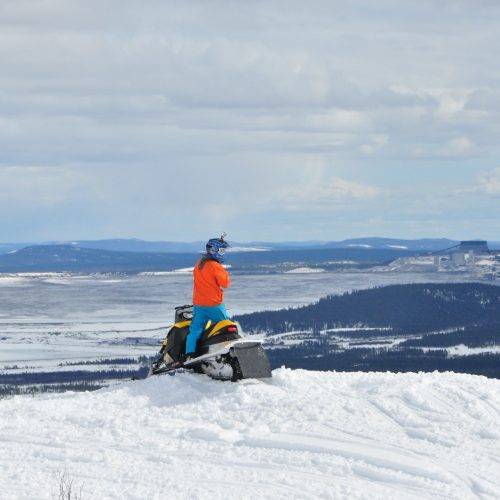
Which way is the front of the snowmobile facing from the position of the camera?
facing away from the viewer and to the left of the viewer
